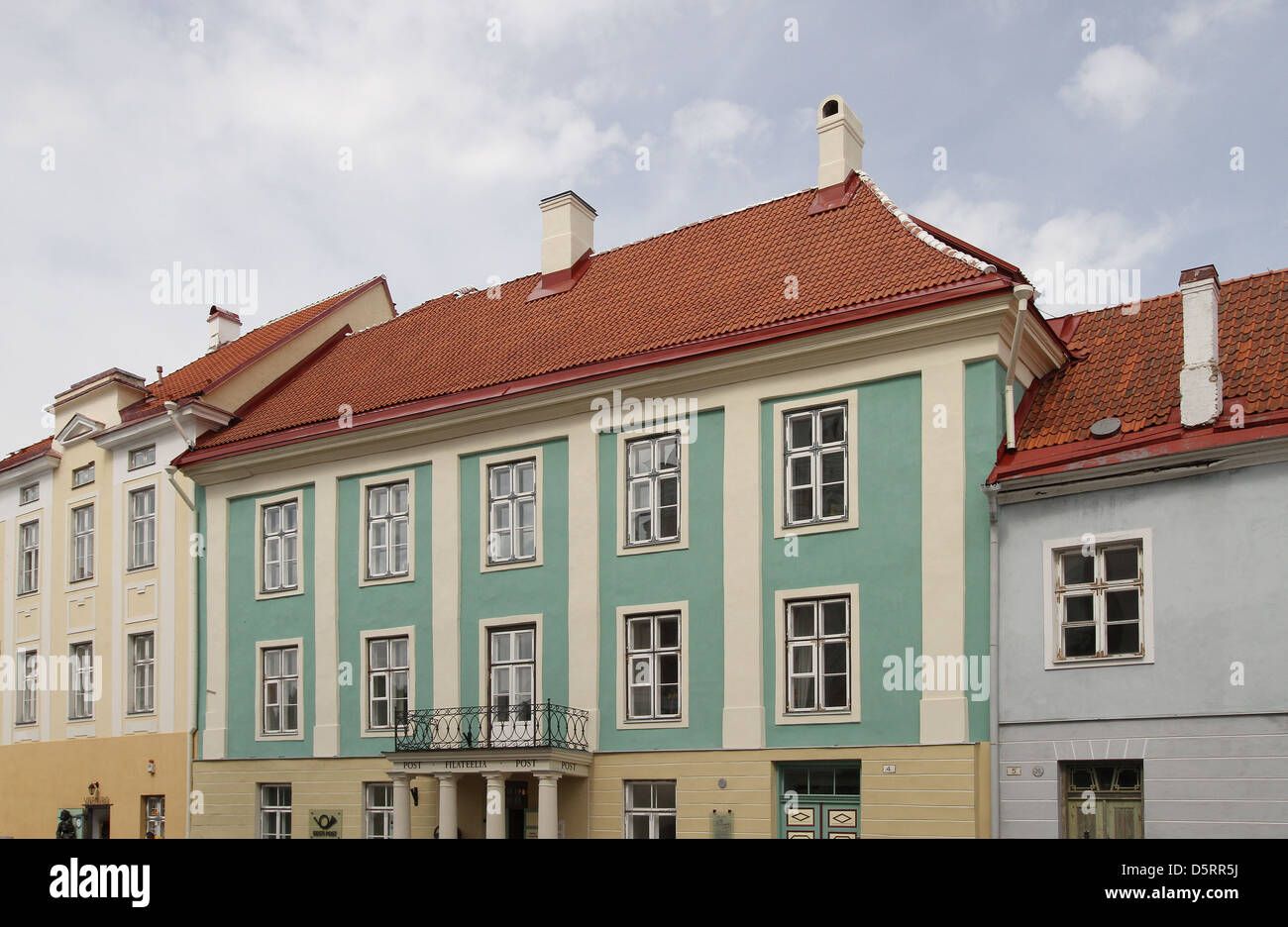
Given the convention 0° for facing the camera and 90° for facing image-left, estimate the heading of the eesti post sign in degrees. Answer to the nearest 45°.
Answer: approximately 0°

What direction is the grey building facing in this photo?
toward the camera

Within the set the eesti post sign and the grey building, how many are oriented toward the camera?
2

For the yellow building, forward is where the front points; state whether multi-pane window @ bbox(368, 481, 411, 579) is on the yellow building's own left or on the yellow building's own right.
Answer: on the yellow building's own left

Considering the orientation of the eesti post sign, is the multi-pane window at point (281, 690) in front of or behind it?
behind

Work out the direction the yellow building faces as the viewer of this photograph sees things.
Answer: facing the viewer and to the left of the viewer

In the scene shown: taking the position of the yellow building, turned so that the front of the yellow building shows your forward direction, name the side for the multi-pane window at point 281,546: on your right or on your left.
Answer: on your left
